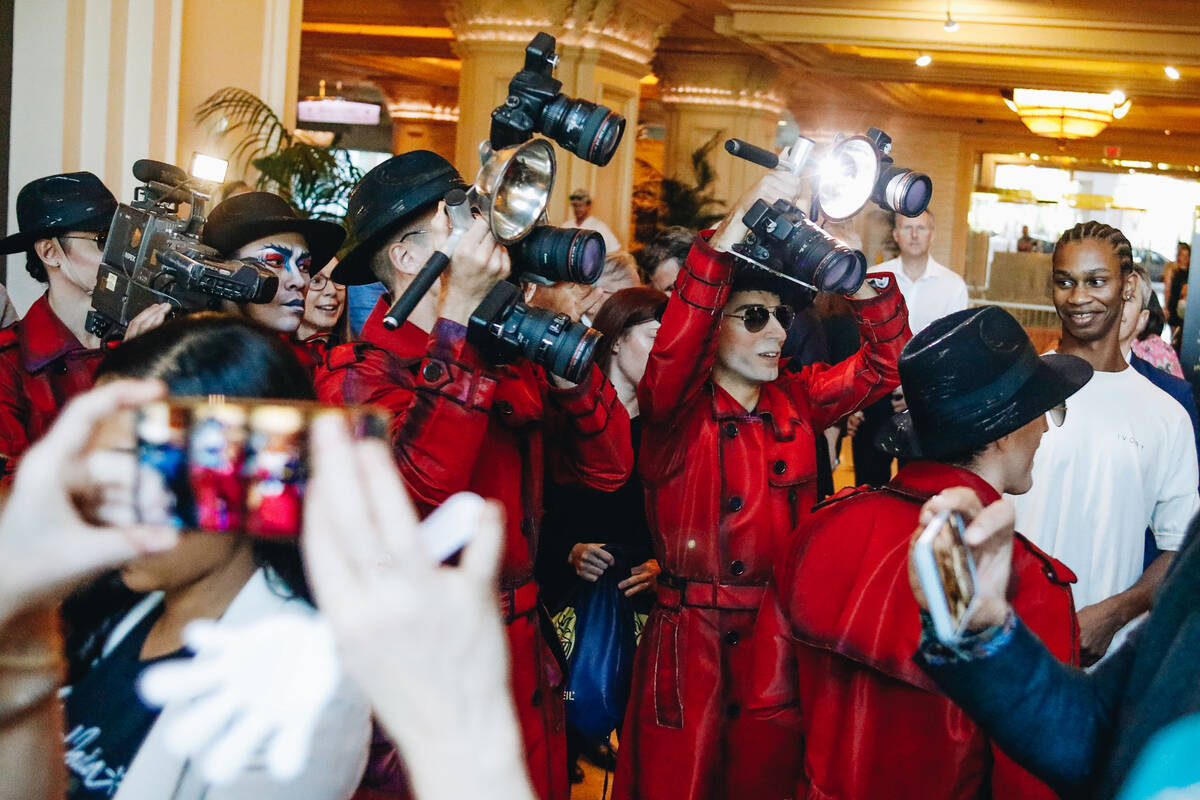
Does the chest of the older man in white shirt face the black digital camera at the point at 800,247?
yes

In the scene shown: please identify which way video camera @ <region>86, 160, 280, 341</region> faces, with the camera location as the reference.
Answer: facing to the right of the viewer

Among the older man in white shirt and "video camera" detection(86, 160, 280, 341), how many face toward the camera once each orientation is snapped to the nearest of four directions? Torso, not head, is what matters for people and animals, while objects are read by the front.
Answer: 1

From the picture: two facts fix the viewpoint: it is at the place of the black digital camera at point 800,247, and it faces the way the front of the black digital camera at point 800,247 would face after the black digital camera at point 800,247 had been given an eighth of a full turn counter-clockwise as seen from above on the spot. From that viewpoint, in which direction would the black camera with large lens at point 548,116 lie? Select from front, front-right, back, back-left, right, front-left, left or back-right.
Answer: back-right

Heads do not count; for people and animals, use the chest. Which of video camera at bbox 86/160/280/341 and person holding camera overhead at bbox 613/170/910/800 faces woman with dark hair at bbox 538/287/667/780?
the video camera
